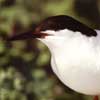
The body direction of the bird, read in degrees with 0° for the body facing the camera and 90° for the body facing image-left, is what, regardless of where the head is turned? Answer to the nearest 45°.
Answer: approximately 90°
